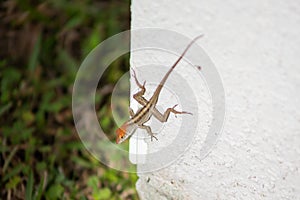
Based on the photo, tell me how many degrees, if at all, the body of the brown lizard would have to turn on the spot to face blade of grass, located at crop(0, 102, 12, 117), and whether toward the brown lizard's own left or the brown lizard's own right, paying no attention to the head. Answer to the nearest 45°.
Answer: approximately 90° to the brown lizard's own right

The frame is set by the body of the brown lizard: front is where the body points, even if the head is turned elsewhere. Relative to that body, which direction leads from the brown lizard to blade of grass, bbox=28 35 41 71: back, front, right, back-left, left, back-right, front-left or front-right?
right

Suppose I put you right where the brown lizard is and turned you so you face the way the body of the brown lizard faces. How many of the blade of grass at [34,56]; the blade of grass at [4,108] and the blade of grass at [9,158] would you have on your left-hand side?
0

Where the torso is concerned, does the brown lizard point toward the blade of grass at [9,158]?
no

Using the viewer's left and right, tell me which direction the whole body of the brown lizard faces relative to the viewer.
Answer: facing the viewer and to the left of the viewer
